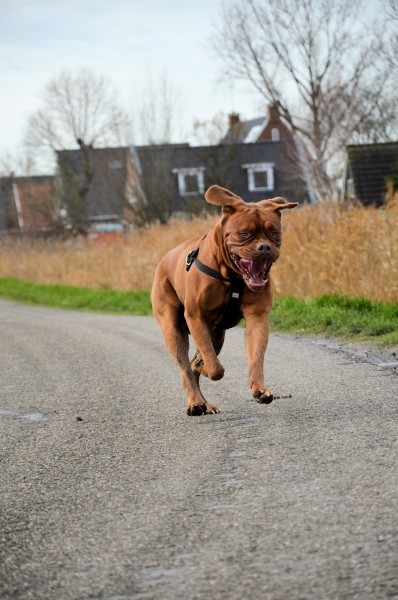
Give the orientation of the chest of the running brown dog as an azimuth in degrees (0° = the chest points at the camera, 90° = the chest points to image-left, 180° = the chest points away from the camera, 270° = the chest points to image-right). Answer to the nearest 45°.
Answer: approximately 315°

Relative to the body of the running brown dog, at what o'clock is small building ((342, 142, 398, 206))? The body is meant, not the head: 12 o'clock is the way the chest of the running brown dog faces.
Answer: The small building is roughly at 8 o'clock from the running brown dog.
